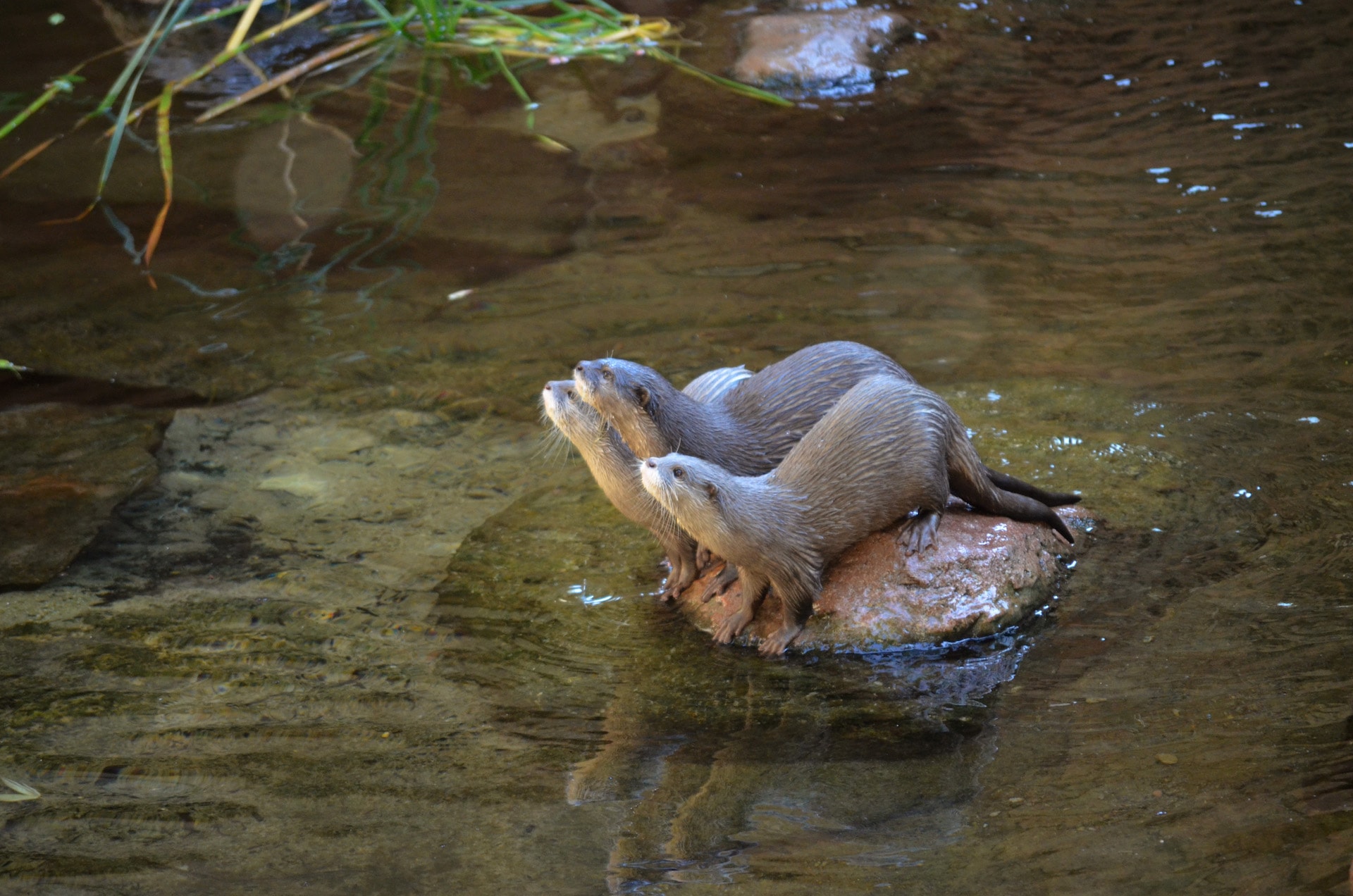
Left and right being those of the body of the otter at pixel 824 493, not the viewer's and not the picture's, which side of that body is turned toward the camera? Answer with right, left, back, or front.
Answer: left

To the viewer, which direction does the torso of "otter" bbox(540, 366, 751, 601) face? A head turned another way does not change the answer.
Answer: to the viewer's left

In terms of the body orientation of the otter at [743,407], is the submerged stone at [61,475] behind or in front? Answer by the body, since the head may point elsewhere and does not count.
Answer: in front

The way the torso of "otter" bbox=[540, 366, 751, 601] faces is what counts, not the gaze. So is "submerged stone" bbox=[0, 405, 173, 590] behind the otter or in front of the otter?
in front

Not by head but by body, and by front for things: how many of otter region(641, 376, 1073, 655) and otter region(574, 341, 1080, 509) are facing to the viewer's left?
2

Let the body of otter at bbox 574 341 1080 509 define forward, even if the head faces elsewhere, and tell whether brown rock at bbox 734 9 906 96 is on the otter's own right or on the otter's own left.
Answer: on the otter's own right

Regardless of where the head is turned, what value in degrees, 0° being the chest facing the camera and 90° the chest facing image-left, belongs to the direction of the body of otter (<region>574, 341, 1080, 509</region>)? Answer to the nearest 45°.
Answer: approximately 90°

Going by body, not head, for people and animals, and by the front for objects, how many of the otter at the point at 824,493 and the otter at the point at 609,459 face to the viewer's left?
2
